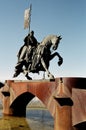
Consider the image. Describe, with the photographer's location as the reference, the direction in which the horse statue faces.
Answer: facing to the right of the viewer
